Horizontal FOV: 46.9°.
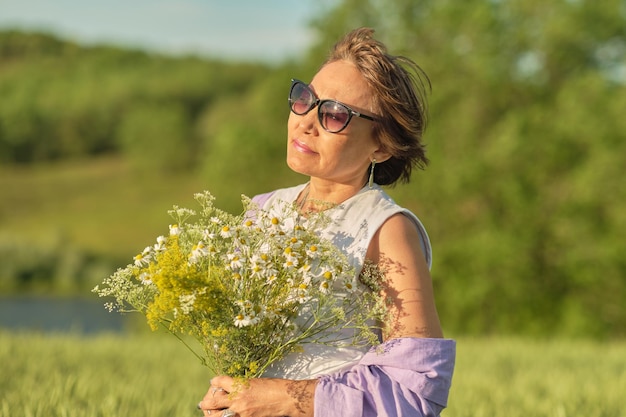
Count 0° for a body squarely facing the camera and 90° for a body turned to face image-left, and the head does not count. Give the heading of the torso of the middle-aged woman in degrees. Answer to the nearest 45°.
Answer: approximately 45°
